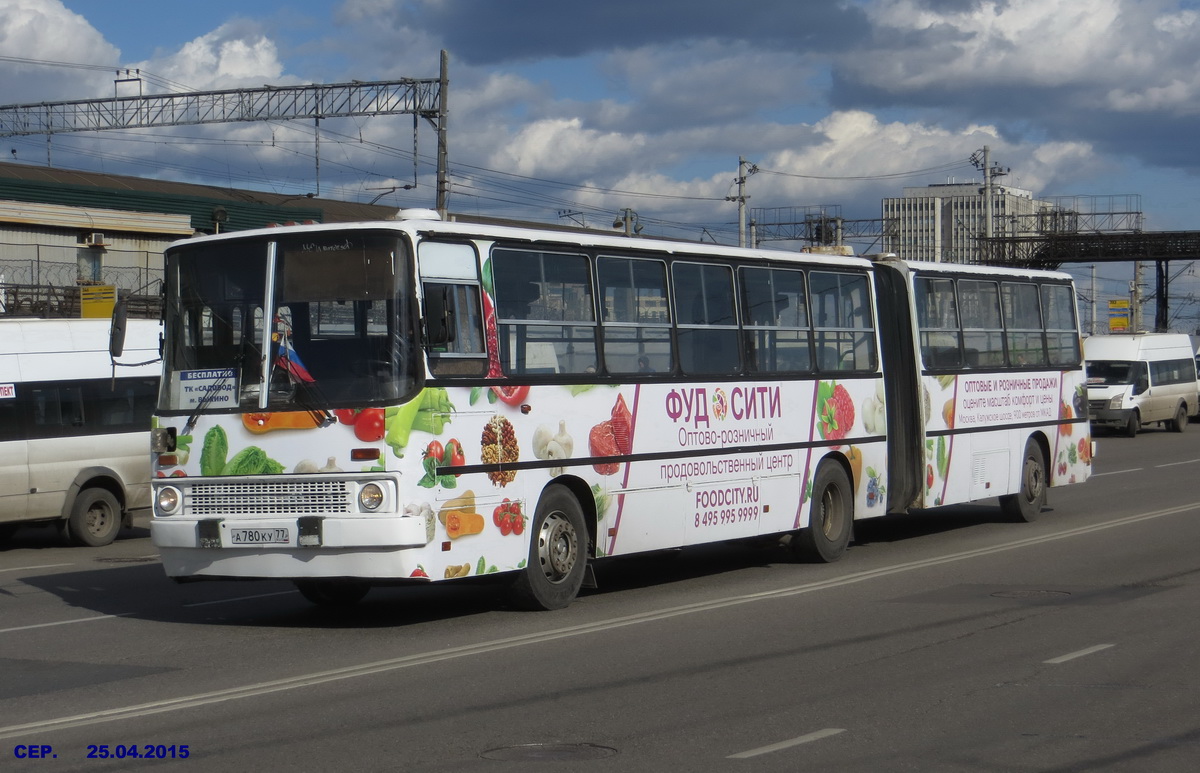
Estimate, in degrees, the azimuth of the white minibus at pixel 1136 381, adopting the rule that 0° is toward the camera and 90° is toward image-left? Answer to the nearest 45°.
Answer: approximately 45°

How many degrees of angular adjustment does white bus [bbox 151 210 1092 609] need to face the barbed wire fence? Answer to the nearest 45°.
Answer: approximately 90° to its right

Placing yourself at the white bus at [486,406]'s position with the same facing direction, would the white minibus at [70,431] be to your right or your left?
on your right
